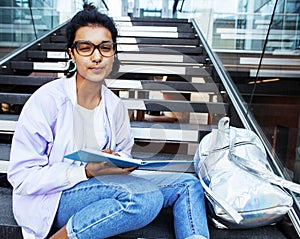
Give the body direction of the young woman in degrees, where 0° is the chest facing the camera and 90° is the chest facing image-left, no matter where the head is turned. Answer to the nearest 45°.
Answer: approximately 315°

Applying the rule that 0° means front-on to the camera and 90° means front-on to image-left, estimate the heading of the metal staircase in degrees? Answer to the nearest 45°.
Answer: approximately 0°
